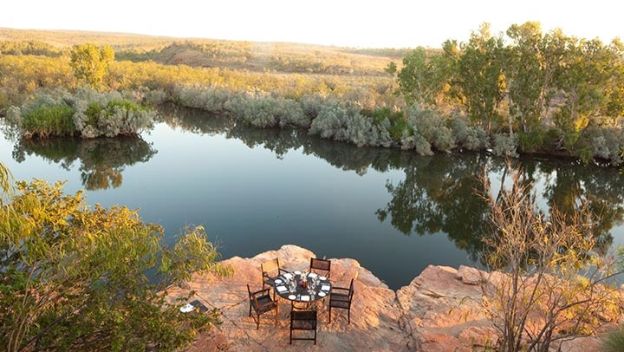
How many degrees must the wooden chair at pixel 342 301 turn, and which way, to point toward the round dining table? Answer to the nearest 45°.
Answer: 0° — it already faces it

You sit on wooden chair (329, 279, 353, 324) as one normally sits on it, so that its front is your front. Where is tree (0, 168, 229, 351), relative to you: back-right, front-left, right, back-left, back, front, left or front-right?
front-left

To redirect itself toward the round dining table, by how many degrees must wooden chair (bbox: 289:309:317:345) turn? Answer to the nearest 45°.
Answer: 0° — it already faces it

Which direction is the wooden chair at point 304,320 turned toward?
away from the camera

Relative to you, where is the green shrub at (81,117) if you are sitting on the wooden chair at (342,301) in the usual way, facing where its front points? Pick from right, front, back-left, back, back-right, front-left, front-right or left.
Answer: front-right

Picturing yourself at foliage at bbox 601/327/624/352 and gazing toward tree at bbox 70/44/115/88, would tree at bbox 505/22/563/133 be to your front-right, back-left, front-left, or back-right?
front-right

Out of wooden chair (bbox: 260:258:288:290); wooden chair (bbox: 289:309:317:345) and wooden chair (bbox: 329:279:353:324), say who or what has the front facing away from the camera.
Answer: wooden chair (bbox: 289:309:317:345)

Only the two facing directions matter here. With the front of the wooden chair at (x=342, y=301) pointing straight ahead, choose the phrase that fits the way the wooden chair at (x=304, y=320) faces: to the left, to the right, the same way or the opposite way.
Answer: to the right

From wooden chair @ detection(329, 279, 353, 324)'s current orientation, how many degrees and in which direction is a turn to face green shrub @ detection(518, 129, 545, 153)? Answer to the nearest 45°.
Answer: approximately 135° to its right

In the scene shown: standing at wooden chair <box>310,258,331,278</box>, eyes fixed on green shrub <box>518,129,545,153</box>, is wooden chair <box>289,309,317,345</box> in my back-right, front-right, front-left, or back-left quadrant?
back-right

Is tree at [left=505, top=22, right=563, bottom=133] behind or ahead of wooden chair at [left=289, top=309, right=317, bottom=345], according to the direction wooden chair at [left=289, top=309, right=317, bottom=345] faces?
ahead

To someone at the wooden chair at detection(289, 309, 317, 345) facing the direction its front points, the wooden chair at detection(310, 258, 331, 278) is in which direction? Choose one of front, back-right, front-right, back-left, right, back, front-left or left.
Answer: front

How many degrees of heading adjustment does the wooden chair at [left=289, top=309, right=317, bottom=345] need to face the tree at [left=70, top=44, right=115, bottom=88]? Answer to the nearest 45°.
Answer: approximately 45° to its left

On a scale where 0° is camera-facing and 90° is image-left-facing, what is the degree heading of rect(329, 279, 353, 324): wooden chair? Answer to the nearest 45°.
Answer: approximately 90°

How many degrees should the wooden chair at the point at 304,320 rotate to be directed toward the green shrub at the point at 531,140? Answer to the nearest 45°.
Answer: approximately 45° to its right

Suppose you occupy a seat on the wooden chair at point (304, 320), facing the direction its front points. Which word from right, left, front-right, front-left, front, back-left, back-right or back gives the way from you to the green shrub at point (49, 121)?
front-left
